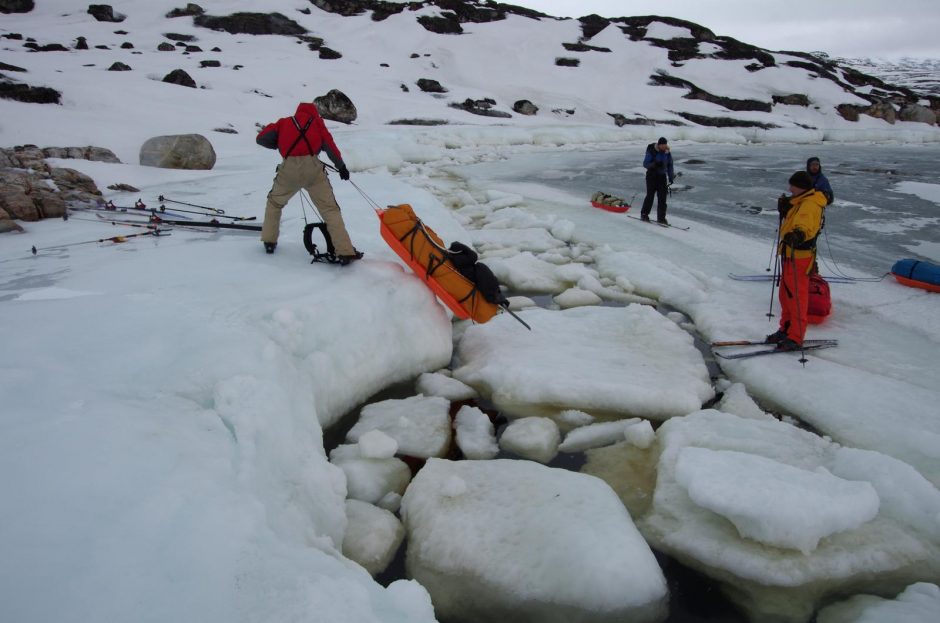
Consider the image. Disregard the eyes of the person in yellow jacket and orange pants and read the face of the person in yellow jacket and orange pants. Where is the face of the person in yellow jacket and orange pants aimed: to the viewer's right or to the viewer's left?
to the viewer's left

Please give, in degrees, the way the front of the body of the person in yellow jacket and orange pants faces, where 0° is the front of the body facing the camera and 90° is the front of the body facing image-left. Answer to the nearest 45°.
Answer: approximately 90°

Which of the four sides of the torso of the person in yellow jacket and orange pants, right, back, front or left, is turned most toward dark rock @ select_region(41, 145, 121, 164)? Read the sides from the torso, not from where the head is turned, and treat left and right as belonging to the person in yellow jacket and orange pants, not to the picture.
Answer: front

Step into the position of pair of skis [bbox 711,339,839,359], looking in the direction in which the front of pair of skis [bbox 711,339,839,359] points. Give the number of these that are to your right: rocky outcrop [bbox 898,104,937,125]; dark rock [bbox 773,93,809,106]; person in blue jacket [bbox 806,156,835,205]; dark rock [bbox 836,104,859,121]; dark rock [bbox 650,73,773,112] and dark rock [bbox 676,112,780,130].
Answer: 6

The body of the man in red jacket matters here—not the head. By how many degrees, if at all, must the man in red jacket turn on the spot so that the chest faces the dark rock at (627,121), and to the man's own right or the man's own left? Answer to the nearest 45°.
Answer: approximately 45° to the man's own right

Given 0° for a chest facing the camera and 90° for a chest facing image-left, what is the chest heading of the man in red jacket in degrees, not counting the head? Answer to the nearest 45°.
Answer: approximately 180°

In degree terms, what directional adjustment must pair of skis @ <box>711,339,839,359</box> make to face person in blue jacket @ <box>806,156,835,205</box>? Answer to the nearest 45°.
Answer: approximately 90° to its right

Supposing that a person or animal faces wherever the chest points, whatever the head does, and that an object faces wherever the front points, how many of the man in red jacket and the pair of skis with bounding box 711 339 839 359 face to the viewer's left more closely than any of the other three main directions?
1

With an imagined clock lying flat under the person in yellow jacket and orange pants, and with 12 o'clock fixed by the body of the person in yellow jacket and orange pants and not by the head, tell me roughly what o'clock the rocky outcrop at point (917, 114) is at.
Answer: The rocky outcrop is roughly at 3 o'clock from the person in yellow jacket and orange pants.

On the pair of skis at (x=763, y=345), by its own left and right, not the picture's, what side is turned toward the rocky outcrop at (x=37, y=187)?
front

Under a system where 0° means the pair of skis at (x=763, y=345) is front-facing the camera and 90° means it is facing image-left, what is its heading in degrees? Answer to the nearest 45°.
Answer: approximately 90°

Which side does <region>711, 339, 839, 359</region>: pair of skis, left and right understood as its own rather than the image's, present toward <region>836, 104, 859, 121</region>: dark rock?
right
